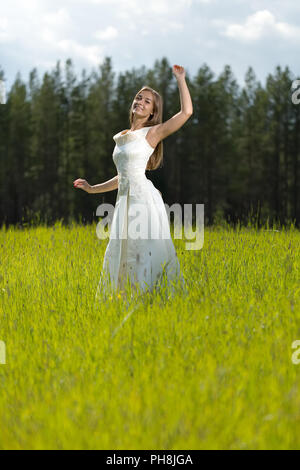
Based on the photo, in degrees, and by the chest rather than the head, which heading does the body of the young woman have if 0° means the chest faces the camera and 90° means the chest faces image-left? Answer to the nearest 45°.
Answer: approximately 45°
